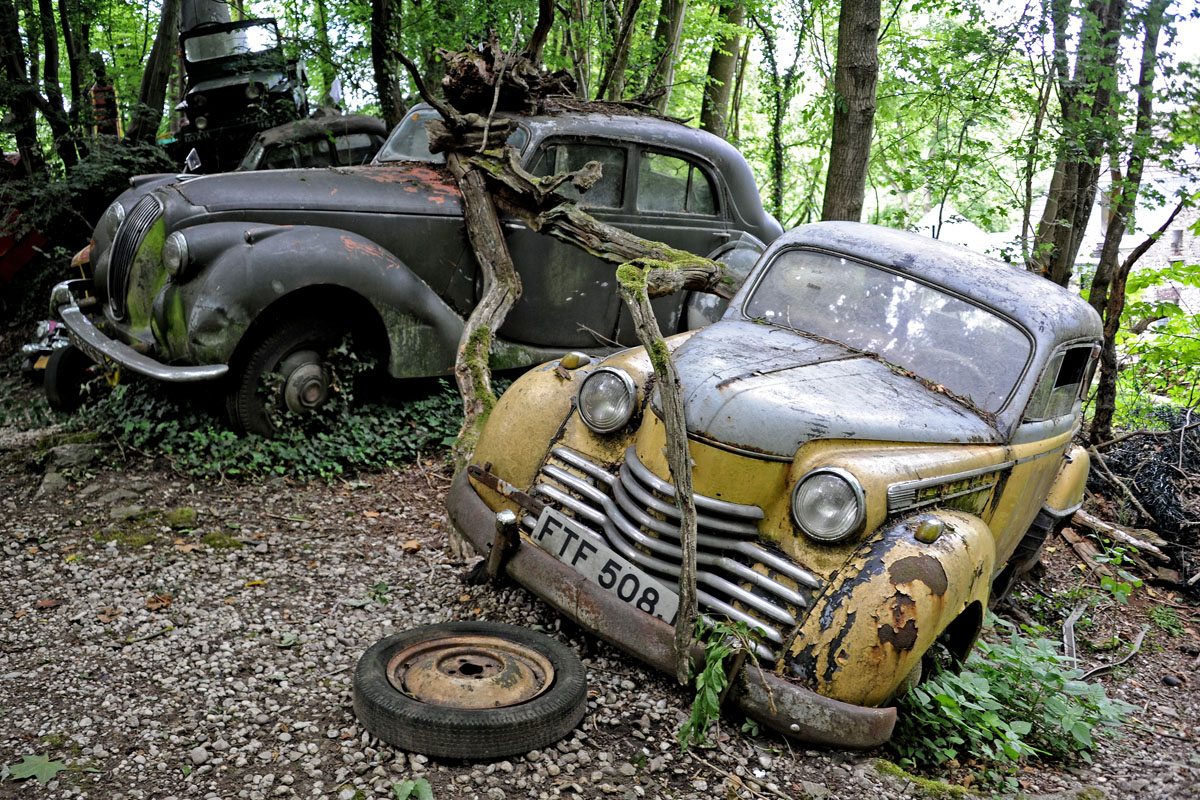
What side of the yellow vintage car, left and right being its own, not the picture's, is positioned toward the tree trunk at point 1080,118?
back

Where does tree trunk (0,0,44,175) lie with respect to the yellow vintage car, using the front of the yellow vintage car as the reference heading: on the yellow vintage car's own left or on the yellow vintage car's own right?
on the yellow vintage car's own right

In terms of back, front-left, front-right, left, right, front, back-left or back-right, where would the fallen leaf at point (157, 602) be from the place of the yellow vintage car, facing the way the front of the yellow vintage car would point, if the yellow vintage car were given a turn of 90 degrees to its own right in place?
front-left

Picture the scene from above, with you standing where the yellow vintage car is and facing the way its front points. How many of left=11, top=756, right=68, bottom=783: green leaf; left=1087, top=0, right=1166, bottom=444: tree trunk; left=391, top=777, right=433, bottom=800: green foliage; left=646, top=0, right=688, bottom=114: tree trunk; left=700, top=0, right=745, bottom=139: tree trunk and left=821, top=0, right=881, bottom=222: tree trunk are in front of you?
2

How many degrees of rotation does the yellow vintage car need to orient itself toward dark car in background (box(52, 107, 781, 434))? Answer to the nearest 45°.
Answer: approximately 90° to its right

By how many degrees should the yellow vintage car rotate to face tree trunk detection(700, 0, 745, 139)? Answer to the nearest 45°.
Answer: approximately 135° to its right

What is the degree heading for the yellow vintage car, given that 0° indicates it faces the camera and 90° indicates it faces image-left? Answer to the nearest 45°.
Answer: approximately 45°

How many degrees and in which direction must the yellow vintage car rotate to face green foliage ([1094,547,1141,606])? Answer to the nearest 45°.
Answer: approximately 180°

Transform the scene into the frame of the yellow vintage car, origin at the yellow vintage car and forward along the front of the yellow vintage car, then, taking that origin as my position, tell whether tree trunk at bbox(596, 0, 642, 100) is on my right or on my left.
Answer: on my right

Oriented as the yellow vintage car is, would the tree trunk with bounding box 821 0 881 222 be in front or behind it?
behind

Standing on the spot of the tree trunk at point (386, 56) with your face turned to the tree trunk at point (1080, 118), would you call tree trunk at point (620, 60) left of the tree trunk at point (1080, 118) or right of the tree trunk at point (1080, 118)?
left

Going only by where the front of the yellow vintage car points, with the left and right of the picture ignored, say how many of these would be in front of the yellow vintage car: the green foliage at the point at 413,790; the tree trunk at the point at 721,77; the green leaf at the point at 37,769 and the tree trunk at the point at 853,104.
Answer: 2
